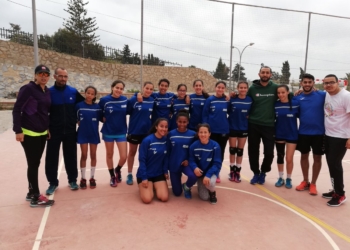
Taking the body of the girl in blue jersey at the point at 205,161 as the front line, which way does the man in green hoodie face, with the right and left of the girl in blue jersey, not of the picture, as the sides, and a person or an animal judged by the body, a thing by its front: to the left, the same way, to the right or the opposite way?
the same way

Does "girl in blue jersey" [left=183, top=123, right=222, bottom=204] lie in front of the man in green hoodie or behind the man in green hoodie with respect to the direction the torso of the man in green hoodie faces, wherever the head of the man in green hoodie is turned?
in front

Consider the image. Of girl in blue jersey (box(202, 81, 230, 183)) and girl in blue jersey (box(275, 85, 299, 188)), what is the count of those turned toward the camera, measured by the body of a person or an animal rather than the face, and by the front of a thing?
2

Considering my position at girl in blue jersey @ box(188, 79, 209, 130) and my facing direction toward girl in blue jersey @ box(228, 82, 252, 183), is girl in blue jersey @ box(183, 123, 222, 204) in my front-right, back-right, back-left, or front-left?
front-right

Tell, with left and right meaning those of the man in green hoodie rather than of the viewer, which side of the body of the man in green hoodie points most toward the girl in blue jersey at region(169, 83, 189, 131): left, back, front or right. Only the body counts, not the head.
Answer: right

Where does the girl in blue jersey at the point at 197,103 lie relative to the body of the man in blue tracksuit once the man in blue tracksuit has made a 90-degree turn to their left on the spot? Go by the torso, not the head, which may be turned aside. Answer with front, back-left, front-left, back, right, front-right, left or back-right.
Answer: front

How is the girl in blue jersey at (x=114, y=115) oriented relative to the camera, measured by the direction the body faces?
toward the camera

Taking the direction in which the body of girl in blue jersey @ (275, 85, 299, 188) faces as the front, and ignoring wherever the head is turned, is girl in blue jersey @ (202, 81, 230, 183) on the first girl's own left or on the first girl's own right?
on the first girl's own right

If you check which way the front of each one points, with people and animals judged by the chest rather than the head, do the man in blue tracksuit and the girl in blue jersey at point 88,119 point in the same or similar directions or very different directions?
same or similar directions

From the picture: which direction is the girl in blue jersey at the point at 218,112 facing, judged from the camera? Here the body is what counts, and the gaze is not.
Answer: toward the camera

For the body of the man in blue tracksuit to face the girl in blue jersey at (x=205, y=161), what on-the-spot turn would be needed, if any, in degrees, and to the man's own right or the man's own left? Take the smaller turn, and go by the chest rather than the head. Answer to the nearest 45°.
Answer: approximately 45° to the man's own left

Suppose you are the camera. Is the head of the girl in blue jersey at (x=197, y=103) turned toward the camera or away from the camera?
toward the camera

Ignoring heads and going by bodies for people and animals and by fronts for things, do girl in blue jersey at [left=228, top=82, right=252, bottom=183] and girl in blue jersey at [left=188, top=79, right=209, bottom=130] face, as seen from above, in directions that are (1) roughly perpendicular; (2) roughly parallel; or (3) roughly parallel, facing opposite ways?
roughly parallel

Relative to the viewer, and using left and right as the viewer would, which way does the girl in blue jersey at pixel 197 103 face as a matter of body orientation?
facing the viewer

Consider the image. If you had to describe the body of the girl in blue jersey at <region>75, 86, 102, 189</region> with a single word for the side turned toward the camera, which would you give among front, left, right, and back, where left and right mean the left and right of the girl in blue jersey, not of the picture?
front

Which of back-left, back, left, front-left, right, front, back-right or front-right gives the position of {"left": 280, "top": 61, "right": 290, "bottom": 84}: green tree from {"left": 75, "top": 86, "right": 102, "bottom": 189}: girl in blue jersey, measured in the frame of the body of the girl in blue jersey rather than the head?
back-left

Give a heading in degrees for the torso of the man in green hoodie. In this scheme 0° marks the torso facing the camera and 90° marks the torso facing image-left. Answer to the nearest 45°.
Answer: approximately 0°
